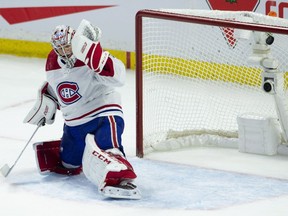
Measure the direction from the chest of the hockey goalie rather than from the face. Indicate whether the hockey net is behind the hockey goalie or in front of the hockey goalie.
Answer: behind

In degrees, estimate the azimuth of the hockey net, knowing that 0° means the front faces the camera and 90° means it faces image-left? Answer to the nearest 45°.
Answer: approximately 45°

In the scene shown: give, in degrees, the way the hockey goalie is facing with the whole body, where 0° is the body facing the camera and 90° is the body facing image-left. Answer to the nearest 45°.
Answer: approximately 45°
